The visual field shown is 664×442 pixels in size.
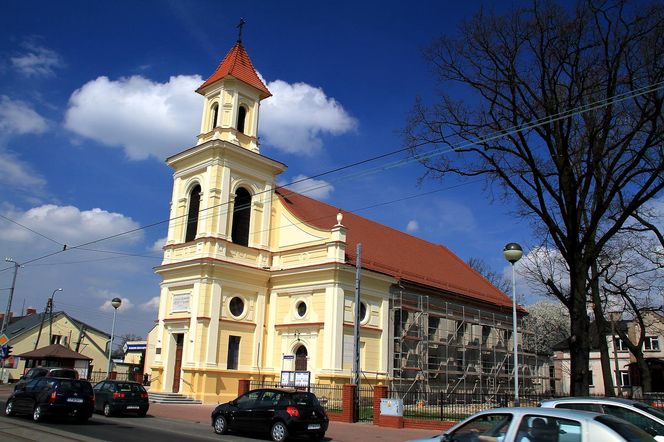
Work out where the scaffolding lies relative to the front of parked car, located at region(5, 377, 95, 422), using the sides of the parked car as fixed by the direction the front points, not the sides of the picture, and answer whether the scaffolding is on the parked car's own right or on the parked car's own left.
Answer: on the parked car's own right

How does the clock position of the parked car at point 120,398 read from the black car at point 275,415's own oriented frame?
The parked car is roughly at 12 o'clock from the black car.

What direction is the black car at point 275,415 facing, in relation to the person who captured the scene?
facing away from the viewer and to the left of the viewer

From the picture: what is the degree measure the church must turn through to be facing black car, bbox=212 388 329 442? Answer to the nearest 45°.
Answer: approximately 45° to its left

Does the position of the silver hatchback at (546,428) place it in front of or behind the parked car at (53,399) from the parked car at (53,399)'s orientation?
behind

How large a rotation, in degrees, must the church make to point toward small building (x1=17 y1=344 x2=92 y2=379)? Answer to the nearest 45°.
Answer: approximately 90° to its right

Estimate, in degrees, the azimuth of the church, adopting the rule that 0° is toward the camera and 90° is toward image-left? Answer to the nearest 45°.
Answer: approximately 45°

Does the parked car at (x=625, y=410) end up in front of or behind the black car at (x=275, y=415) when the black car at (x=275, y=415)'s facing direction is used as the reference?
behind
